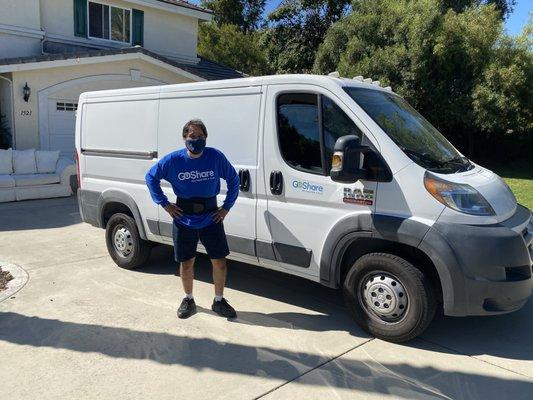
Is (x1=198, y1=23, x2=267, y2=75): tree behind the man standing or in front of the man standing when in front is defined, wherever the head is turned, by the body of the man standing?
behind

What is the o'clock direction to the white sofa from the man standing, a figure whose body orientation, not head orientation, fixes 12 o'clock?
The white sofa is roughly at 5 o'clock from the man standing.

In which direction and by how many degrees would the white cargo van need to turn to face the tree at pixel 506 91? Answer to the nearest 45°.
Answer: approximately 90° to its left

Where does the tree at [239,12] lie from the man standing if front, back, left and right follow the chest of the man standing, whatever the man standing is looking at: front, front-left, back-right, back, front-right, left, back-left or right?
back

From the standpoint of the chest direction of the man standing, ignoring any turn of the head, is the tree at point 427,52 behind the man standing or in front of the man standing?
behind

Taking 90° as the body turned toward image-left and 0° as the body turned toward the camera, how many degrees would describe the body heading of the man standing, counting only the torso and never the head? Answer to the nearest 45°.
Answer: approximately 0°
